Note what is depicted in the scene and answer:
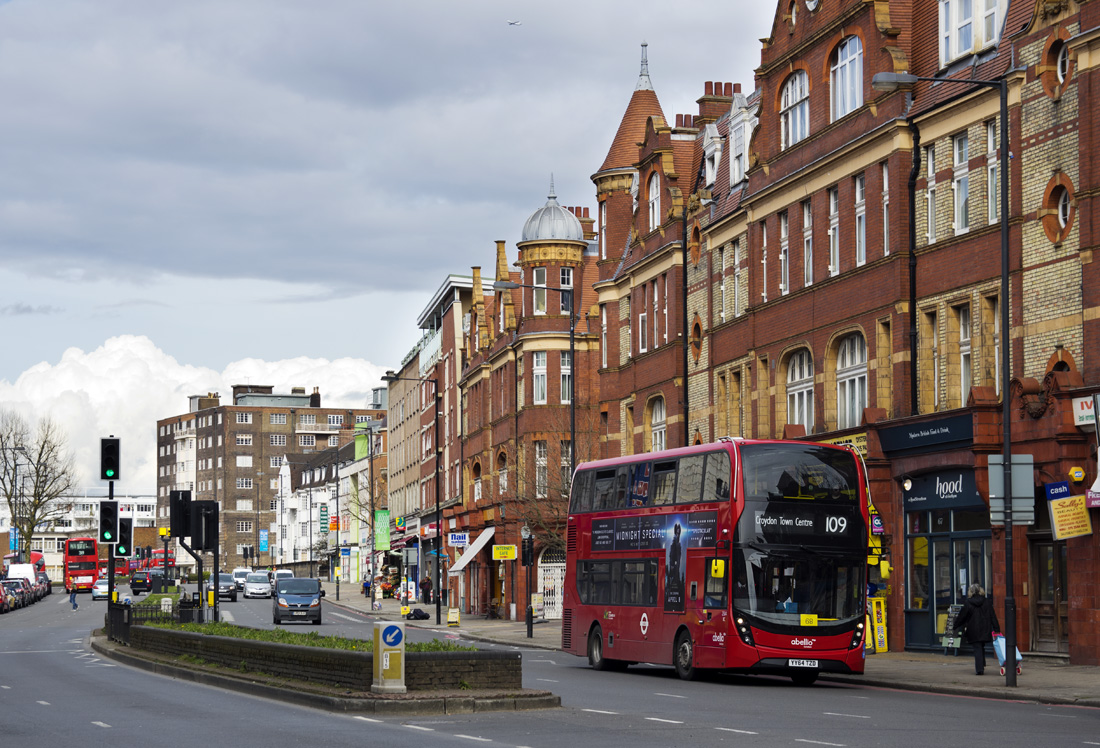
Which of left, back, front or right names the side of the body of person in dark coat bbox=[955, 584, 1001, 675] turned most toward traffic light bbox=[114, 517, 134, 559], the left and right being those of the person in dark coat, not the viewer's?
left

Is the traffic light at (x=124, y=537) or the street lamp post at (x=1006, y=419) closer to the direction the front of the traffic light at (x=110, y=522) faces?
the street lamp post

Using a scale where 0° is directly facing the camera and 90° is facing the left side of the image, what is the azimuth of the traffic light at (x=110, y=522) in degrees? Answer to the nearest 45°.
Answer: approximately 0°

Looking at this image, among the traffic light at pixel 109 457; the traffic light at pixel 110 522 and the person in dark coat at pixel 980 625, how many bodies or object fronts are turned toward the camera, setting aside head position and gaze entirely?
2

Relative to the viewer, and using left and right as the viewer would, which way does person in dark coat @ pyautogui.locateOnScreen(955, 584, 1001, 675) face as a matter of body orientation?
facing away from the viewer

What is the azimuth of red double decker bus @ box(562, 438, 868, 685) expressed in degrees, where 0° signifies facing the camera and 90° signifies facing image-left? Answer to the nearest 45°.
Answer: approximately 315°

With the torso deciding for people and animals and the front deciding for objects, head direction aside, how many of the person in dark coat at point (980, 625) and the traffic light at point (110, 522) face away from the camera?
1

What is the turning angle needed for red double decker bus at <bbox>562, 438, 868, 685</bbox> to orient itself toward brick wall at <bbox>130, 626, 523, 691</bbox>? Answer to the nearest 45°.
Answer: approximately 90° to its right
